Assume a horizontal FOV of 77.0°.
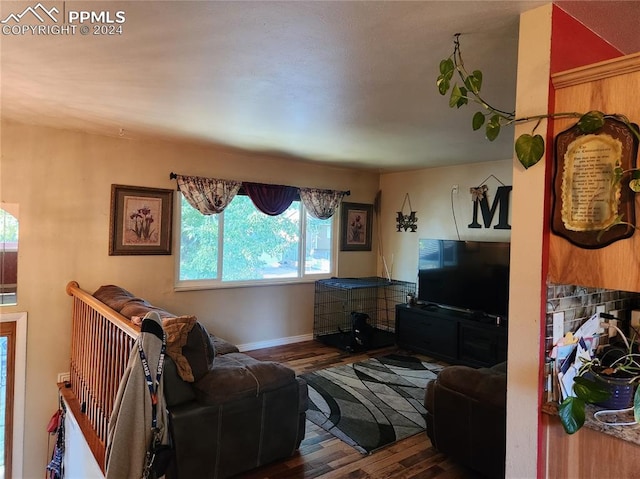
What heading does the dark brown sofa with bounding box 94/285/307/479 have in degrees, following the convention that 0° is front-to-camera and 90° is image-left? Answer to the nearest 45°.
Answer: approximately 225°

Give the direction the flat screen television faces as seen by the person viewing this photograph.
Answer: facing the viewer and to the left of the viewer

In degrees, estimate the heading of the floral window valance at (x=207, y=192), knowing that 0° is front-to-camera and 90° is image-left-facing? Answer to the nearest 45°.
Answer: approximately 315°

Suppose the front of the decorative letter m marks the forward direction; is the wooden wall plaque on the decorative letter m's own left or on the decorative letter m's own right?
on the decorative letter m's own left

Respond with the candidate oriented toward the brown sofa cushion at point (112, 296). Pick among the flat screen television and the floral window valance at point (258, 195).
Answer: the flat screen television

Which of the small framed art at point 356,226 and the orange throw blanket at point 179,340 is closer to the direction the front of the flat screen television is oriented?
the orange throw blanket

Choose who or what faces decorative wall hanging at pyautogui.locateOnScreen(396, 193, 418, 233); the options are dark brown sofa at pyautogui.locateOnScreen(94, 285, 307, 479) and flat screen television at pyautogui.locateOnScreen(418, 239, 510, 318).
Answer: the dark brown sofa

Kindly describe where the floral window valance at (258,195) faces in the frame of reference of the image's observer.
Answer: facing the viewer and to the right of the viewer

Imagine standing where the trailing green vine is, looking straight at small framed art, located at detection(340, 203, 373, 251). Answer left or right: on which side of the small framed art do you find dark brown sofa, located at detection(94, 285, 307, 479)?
left

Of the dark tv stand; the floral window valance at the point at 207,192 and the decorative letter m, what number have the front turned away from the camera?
0

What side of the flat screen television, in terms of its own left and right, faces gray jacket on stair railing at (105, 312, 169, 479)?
front

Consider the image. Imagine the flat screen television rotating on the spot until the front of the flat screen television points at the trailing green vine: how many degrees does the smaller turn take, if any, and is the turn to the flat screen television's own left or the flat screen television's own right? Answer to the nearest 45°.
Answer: approximately 45° to the flat screen television's own left

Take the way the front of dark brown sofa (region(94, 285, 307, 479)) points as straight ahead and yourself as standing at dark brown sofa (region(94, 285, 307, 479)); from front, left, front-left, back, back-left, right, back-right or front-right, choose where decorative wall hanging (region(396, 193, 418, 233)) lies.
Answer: front

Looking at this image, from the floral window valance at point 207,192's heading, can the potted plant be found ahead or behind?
ahead

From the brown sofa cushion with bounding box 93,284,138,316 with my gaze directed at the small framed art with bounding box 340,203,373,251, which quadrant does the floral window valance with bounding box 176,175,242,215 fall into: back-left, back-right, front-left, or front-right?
front-left

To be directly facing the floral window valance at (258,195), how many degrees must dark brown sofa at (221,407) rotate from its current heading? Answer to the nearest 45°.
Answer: approximately 45° to its left

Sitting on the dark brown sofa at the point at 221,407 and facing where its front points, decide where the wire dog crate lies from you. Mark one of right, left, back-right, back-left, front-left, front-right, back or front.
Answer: front

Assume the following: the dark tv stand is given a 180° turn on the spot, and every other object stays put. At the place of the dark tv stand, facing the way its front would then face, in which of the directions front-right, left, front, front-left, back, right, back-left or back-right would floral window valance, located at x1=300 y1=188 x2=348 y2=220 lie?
back-left
